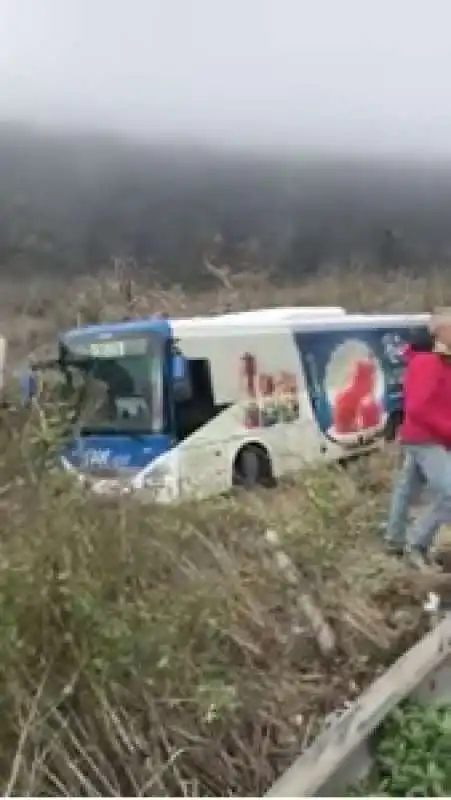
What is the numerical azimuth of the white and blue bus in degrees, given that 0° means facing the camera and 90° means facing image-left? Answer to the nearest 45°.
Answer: approximately 45°

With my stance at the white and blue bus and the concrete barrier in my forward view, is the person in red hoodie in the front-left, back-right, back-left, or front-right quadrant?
front-left

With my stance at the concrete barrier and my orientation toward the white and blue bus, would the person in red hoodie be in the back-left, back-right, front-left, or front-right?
front-right
